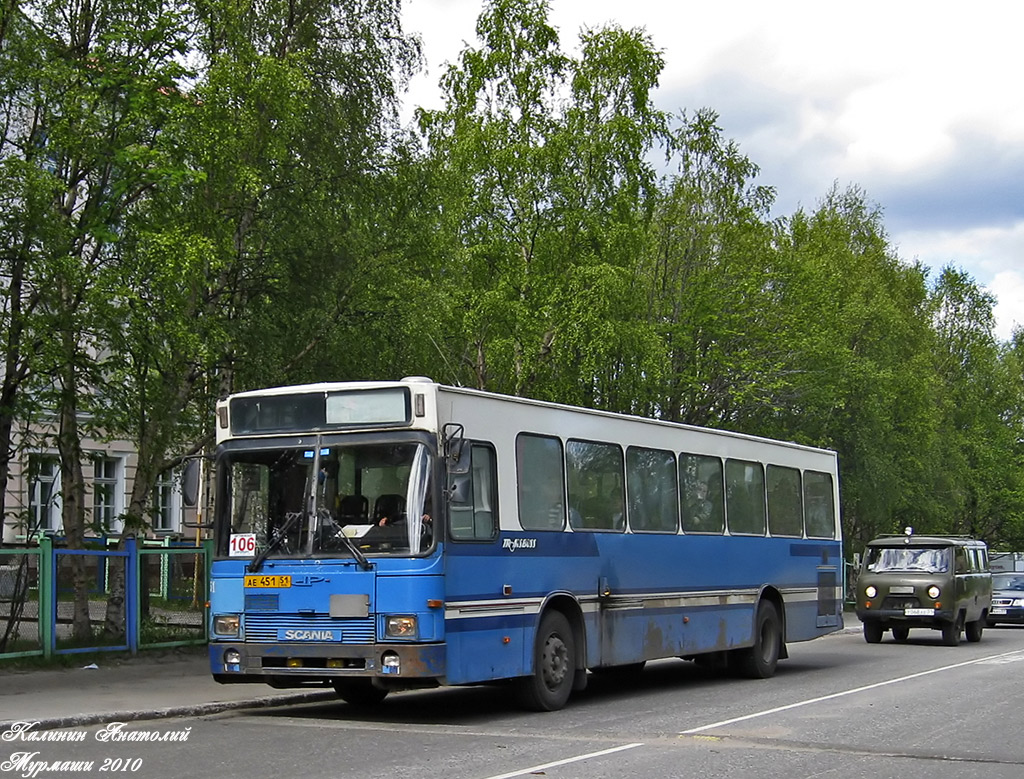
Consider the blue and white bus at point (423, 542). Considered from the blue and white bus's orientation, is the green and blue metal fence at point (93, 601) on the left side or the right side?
on its right

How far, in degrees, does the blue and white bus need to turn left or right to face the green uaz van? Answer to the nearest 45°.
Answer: approximately 180°

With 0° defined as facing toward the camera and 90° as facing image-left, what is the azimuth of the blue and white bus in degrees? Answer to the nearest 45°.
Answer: approximately 45°
